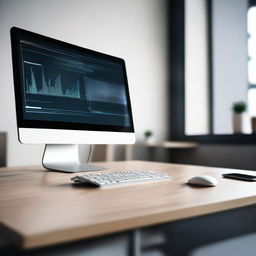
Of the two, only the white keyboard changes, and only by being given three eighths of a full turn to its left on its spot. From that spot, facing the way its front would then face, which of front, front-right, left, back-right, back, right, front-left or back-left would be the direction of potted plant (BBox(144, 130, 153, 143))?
front

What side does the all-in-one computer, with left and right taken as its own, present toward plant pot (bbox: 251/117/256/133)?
left

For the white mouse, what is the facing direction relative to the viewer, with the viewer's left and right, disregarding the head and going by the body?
facing away from the viewer and to the left of the viewer
